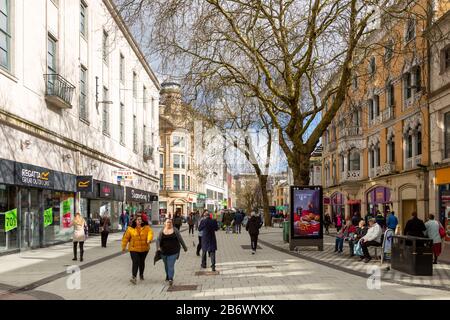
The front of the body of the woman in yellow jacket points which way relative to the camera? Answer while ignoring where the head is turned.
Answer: toward the camera

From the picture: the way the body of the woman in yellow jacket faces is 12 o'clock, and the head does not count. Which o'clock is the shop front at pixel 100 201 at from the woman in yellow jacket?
The shop front is roughly at 6 o'clock from the woman in yellow jacket.

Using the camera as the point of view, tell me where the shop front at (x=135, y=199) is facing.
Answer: facing the viewer and to the right of the viewer

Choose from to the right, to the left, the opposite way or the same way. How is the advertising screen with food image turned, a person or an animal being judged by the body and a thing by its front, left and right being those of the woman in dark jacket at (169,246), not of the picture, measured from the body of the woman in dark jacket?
the same way

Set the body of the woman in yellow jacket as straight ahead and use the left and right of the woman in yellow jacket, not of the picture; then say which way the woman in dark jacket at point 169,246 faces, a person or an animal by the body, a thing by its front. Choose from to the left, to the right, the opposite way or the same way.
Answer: the same way

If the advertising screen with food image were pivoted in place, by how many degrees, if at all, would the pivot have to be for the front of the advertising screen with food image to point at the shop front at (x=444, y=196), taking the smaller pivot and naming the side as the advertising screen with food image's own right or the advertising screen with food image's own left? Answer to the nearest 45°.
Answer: approximately 135° to the advertising screen with food image's own left

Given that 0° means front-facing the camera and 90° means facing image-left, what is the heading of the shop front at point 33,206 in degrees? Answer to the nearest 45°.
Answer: approximately 315°

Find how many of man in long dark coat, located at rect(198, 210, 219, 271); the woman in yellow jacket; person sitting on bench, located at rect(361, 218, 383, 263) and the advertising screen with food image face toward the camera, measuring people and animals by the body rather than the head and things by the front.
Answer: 2

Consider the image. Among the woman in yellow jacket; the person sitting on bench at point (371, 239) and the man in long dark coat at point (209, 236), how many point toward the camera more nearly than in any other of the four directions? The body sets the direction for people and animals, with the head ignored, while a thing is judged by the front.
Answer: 1

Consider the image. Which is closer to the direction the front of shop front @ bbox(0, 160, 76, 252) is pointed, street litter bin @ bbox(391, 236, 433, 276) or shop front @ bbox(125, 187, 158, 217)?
the street litter bin

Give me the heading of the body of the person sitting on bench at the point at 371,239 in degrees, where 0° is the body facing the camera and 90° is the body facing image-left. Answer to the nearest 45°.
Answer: approximately 90°

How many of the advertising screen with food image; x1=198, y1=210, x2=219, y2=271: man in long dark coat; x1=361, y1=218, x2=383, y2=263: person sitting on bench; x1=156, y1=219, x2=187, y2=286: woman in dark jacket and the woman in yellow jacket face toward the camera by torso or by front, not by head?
3

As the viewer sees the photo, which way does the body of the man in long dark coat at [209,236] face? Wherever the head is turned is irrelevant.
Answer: away from the camera

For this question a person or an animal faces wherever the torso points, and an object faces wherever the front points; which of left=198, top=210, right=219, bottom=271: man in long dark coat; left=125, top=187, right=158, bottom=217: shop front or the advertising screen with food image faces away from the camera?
the man in long dark coat

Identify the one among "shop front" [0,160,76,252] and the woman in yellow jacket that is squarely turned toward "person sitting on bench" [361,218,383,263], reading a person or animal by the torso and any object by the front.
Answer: the shop front

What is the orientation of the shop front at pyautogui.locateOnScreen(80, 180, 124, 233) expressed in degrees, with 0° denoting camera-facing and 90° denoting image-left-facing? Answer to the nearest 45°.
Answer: approximately 315°

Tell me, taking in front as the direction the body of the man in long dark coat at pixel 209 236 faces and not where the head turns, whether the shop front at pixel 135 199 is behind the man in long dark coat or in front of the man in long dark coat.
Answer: in front

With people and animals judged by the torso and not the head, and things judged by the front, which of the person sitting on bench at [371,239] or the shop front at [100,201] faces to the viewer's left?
the person sitting on bench
